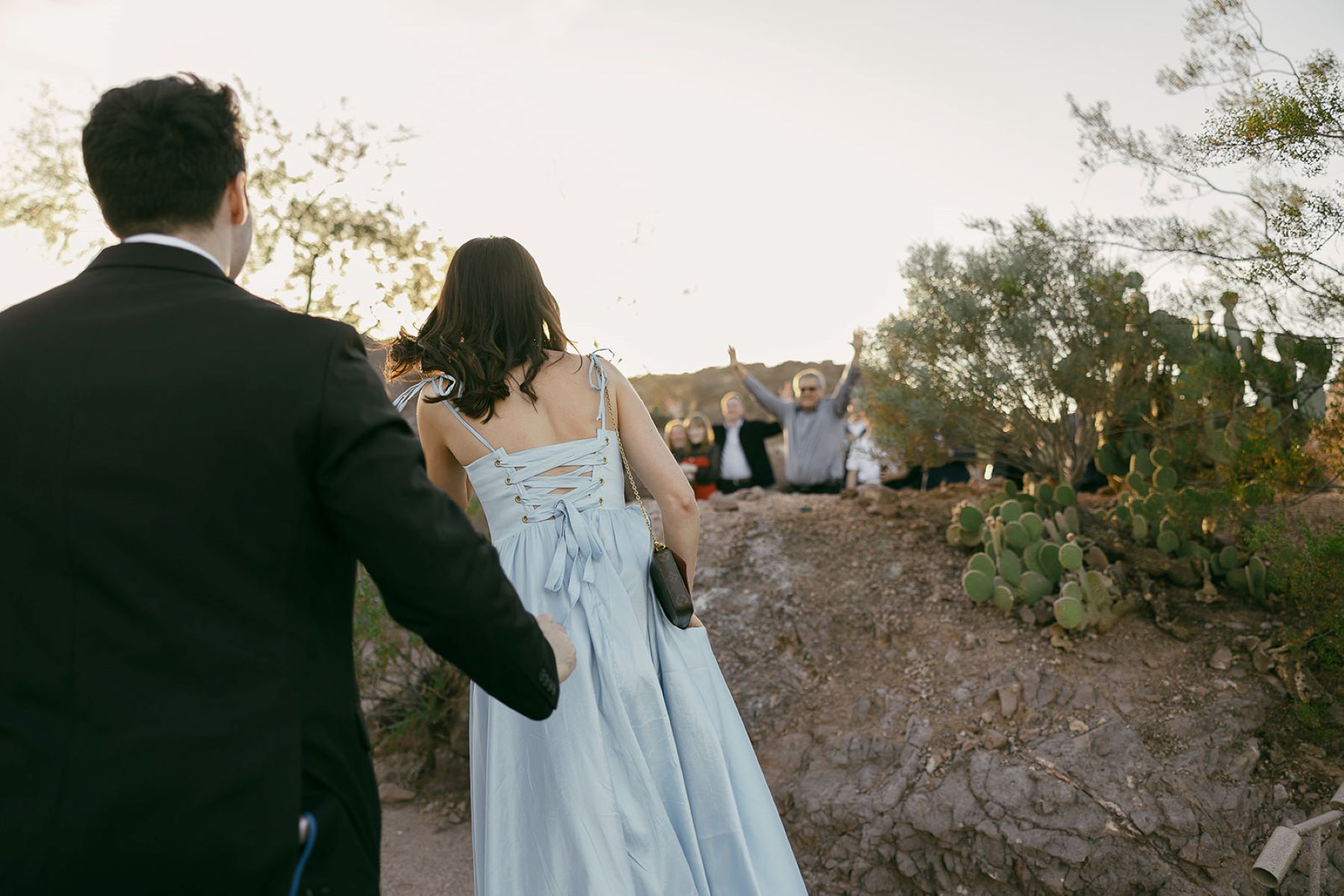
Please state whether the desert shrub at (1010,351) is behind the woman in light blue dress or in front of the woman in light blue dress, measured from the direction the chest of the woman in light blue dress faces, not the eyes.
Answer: in front

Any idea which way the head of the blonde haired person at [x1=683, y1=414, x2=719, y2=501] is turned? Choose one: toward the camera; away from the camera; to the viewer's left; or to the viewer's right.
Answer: toward the camera

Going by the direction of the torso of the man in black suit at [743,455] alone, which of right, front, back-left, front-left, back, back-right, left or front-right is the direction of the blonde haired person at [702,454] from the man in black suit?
front-right

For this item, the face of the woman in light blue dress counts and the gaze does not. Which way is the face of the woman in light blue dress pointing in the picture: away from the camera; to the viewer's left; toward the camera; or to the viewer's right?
away from the camera

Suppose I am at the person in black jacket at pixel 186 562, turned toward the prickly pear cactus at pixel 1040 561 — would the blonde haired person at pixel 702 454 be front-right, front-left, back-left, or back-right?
front-left

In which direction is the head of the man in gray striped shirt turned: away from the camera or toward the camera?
toward the camera

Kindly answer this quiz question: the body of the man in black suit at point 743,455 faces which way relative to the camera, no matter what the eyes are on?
toward the camera

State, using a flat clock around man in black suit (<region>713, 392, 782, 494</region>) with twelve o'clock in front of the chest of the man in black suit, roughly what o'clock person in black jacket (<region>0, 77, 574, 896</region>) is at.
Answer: The person in black jacket is roughly at 12 o'clock from the man in black suit.

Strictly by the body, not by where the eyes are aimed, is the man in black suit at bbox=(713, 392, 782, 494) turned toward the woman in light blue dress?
yes

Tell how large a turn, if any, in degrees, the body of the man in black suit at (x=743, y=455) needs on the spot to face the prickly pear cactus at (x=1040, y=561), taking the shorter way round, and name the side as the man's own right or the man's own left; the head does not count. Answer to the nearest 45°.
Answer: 0° — they already face it

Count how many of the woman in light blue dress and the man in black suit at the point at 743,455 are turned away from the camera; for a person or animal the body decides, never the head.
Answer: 1

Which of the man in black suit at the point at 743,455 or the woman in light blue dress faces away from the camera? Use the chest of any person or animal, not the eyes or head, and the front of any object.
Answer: the woman in light blue dress

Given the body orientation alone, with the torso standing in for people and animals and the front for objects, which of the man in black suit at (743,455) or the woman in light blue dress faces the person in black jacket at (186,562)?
the man in black suit

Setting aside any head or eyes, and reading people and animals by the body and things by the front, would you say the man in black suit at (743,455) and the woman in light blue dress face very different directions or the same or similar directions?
very different directions

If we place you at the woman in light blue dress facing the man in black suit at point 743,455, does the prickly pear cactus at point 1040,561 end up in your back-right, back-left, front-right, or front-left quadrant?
front-right

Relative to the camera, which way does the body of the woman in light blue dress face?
away from the camera

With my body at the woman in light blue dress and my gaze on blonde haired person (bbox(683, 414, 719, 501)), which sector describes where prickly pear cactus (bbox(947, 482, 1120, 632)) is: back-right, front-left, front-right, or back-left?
front-right
